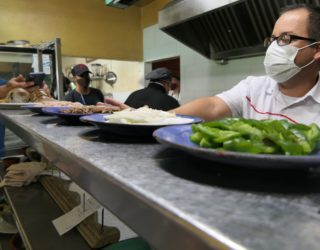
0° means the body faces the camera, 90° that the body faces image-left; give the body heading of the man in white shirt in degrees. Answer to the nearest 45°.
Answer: approximately 45°

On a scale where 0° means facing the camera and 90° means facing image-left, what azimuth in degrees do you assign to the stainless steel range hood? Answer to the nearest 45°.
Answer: approximately 45°

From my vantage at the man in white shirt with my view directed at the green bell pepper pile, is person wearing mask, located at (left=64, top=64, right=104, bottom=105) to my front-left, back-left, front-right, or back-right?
back-right

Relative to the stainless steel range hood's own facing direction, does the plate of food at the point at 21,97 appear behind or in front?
in front

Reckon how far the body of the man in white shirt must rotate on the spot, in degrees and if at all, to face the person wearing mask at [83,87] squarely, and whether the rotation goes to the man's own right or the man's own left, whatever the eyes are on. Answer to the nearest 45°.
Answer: approximately 90° to the man's own right

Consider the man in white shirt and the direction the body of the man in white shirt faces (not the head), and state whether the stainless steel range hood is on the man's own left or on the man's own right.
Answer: on the man's own right

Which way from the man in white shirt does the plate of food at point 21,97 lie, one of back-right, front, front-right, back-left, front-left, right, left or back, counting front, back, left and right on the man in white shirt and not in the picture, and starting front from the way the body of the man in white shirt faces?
front-right

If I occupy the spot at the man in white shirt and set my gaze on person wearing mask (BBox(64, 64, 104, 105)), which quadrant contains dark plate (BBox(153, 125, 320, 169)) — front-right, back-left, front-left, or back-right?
back-left

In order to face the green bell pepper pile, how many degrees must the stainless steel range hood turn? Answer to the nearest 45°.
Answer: approximately 45° to its left
